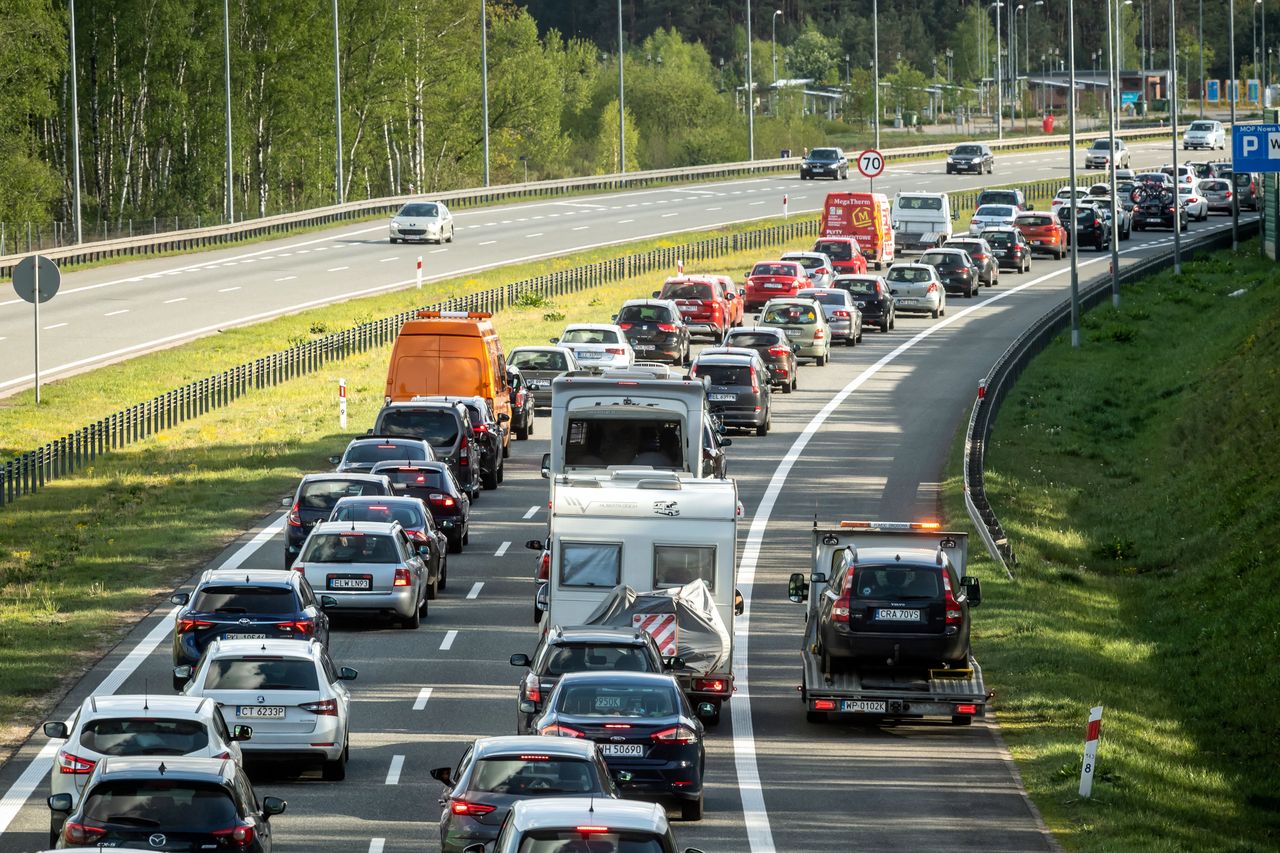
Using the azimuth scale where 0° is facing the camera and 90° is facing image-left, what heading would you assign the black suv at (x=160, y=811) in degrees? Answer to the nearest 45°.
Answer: approximately 180°

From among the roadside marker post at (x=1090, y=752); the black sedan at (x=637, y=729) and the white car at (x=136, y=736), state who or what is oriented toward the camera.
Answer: the roadside marker post

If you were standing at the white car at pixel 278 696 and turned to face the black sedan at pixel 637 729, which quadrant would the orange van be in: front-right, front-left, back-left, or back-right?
back-left

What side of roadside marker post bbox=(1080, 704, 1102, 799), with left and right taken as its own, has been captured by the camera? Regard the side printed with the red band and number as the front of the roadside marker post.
front

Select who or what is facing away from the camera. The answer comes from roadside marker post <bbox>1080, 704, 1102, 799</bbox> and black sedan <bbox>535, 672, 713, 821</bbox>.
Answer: the black sedan

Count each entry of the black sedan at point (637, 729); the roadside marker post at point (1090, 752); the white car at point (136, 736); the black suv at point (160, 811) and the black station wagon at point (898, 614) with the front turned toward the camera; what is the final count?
1

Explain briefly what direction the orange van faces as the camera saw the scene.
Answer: facing away from the viewer

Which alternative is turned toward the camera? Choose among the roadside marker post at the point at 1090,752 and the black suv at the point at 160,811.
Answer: the roadside marker post

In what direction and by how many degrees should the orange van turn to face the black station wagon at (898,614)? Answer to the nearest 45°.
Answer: approximately 180°

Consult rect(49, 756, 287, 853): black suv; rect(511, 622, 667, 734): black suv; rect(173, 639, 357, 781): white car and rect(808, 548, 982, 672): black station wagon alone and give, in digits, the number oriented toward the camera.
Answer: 0

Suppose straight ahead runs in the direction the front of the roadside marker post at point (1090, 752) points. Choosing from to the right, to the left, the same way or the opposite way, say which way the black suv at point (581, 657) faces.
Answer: the opposite way

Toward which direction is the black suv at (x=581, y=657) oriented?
away from the camera

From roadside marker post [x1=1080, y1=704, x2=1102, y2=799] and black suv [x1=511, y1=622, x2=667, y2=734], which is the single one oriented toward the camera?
the roadside marker post

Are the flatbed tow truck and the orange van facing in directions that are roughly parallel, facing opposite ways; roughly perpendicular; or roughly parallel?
roughly parallel

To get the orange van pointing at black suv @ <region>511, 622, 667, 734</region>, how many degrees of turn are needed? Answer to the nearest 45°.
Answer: approximately 180°

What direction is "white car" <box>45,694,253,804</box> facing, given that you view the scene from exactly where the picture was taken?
facing away from the viewer

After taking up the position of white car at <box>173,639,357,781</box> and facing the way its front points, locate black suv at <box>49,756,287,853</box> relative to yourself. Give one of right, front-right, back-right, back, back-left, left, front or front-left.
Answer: back

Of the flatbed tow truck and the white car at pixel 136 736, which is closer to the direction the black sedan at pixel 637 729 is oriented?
the flatbed tow truck

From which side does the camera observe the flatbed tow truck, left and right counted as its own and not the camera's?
back

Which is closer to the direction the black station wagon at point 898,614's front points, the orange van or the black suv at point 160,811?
the orange van
